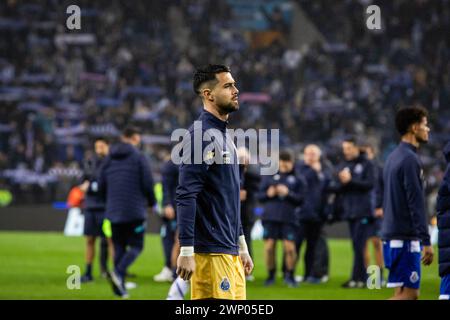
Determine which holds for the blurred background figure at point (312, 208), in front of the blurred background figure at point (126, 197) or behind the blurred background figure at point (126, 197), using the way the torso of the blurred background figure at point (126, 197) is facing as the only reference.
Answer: in front

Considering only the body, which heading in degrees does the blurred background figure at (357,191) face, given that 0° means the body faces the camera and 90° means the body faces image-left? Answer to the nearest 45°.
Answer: approximately 45°

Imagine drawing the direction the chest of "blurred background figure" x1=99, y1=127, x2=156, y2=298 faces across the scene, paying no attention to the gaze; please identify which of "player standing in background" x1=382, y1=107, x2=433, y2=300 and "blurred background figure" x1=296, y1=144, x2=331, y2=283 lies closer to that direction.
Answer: the blurred background figure

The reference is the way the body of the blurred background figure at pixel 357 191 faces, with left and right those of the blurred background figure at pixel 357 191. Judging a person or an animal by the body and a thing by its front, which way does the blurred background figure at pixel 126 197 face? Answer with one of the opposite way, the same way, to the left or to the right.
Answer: the opposite way

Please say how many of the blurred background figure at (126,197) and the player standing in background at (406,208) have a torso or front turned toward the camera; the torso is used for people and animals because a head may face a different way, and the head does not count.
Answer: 0

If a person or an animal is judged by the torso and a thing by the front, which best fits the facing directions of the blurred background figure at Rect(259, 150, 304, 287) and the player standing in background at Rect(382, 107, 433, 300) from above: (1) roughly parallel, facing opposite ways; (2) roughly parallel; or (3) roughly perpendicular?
roughly perpendicular

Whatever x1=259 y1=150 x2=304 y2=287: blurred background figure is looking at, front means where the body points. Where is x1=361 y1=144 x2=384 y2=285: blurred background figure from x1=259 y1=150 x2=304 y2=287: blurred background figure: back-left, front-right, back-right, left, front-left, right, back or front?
left

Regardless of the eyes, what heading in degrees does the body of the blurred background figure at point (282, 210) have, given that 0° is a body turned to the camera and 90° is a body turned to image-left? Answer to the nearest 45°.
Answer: approximately 0°

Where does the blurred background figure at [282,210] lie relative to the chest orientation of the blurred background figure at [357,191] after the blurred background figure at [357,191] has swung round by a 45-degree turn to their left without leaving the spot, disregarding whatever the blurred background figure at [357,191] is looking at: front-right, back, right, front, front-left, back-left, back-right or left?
right
